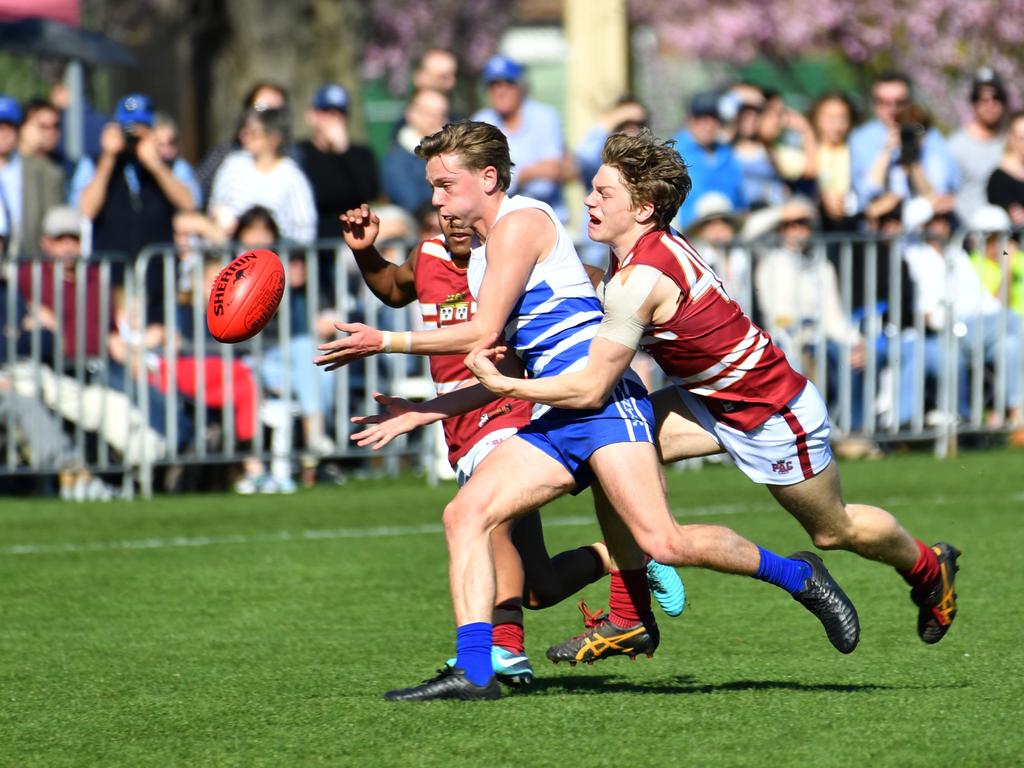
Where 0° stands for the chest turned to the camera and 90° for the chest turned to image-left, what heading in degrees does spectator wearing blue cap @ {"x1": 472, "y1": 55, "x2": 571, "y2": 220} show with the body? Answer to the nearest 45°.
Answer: approximately 0°

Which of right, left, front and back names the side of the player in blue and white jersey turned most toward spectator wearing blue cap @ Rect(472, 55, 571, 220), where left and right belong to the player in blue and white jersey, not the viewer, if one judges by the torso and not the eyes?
right

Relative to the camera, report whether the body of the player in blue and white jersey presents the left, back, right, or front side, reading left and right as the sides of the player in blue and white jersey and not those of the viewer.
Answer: left

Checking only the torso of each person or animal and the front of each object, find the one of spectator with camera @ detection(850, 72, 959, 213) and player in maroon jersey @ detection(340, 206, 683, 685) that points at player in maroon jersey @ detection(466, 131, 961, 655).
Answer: the spectator with camera

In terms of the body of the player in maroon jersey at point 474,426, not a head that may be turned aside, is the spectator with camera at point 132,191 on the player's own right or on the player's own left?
on the player's own right

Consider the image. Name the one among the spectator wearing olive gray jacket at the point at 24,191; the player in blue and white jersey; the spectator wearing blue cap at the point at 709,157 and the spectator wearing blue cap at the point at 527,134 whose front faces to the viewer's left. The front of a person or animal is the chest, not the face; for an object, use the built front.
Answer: the player in blue and white jersey

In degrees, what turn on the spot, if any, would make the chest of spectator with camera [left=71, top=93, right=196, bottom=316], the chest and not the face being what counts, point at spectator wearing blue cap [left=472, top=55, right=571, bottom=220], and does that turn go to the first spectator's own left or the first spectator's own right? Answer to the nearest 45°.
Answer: approximately 90° to the first spectator's own left

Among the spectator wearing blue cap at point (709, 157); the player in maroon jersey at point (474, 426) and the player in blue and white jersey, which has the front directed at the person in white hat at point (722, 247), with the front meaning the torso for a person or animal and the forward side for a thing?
the spectator wearing blue cap

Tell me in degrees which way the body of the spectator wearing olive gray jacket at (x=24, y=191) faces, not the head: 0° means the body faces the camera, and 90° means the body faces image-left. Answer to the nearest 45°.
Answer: approximately 0°

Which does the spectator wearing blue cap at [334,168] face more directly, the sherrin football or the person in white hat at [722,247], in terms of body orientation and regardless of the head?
the sherrin football
